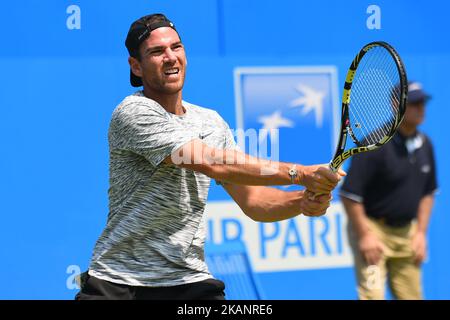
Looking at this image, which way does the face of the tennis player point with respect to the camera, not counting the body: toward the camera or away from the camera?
toward the camera

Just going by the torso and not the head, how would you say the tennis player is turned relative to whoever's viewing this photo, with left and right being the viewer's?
facing the viewer and to the right of the viewer
